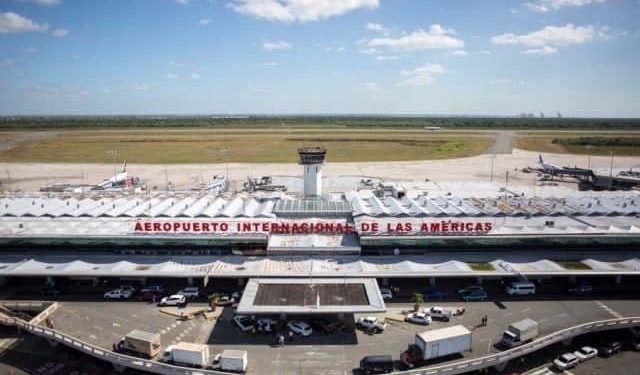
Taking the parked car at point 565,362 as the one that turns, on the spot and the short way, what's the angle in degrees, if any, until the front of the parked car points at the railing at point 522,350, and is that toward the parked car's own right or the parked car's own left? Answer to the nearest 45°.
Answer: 0° — it already faces it

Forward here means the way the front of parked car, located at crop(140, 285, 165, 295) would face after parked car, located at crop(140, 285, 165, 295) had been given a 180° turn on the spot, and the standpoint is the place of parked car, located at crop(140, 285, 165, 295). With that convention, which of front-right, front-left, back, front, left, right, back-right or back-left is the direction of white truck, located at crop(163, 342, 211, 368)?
right

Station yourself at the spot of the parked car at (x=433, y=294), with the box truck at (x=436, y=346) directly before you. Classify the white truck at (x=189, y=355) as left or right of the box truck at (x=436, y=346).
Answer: right

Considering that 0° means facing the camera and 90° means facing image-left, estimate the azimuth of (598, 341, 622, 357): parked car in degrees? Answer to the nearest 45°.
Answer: approximately 45°

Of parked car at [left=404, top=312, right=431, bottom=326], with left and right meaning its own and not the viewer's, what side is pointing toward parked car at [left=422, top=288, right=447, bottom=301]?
right

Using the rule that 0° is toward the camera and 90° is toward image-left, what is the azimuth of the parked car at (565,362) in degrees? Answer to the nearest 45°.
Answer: approximately 45°
